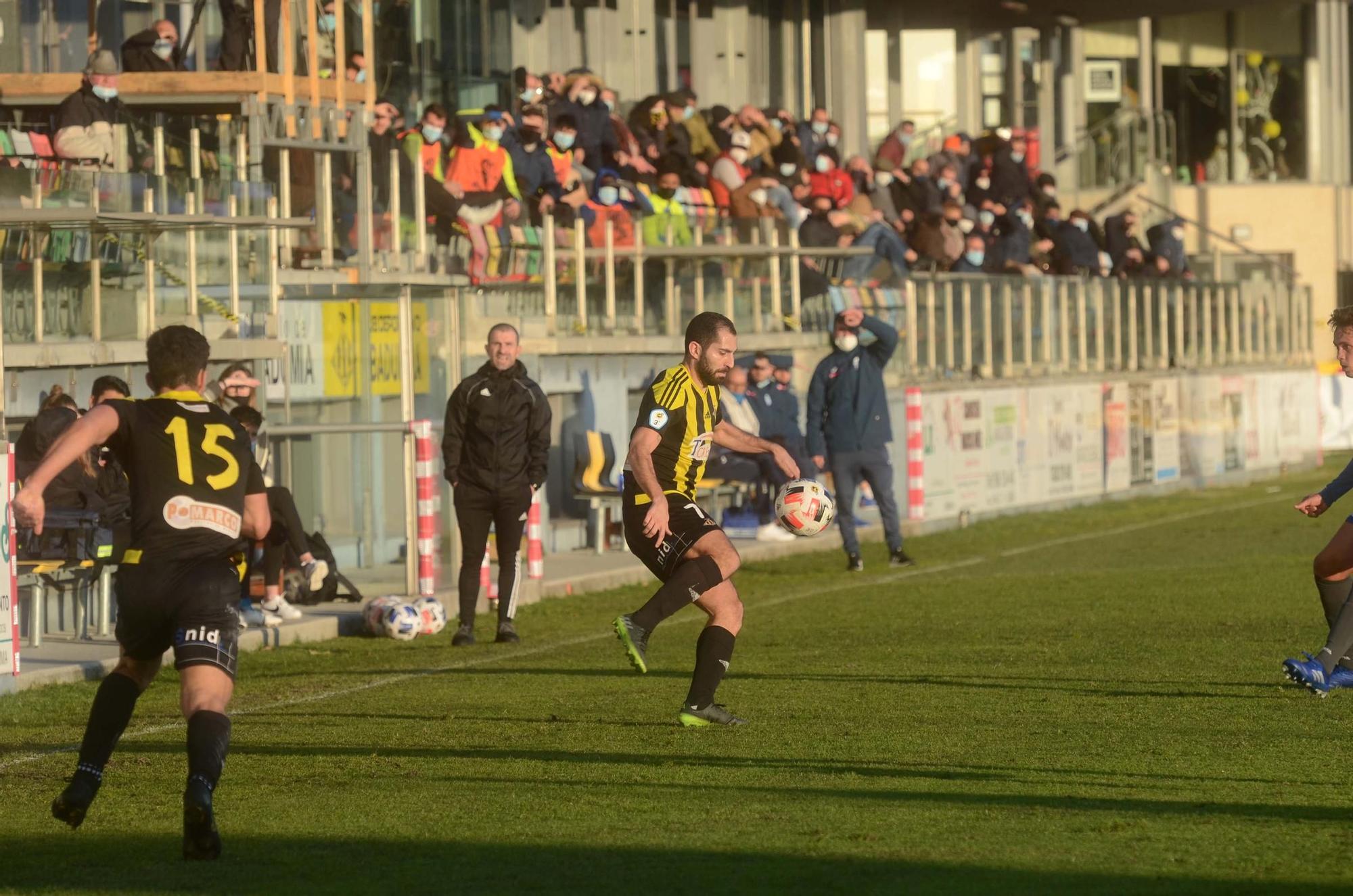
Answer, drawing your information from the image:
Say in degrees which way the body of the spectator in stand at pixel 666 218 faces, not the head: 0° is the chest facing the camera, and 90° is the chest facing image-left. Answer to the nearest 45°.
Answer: approximately 0°

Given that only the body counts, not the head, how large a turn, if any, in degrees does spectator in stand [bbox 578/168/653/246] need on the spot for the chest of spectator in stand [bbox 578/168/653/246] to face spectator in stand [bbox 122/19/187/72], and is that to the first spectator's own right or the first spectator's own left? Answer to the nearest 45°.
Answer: approximately 45° to the first spectator's own right

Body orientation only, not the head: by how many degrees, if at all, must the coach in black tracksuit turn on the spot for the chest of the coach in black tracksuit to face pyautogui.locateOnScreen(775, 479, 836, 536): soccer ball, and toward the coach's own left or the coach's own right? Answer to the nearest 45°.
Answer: approximately 45° to the coach's own left

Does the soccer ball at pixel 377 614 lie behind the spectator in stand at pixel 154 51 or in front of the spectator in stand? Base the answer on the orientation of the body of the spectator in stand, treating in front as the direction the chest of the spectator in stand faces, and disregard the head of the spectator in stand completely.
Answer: in front

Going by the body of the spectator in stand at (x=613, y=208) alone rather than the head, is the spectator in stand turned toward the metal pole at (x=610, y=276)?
yes

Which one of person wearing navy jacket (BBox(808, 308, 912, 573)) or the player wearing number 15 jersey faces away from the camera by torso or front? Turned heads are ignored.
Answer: the player wearing number 15 jersey

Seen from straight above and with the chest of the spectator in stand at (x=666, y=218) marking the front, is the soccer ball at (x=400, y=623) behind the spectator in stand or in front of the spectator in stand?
in front

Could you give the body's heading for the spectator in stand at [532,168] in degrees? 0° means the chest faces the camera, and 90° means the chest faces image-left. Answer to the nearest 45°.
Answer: approximately 0°
